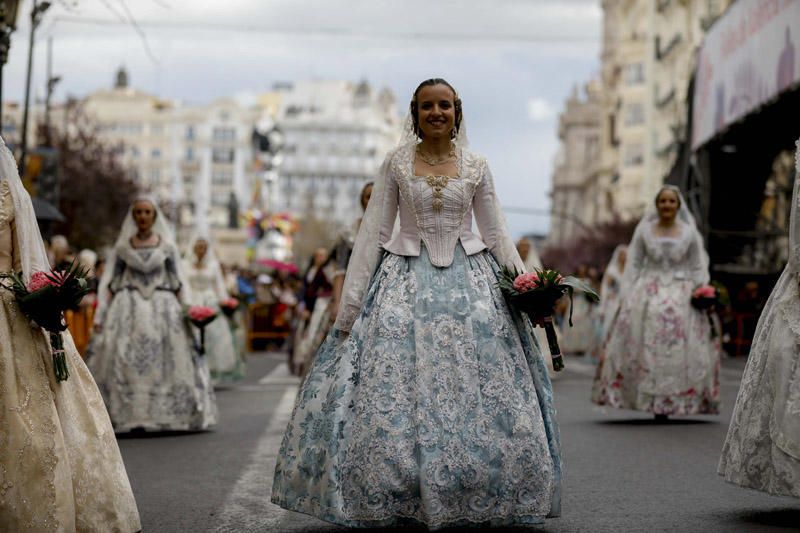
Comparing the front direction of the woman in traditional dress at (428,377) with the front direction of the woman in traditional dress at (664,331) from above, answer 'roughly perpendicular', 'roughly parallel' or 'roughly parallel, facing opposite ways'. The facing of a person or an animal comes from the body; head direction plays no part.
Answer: roughly parallel

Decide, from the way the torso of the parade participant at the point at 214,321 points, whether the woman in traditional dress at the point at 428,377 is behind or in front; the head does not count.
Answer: in front

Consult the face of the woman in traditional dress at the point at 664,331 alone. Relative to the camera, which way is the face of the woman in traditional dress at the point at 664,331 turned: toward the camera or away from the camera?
toward the camera

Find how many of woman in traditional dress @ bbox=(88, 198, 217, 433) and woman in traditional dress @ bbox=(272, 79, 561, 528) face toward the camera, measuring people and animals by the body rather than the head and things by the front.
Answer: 2

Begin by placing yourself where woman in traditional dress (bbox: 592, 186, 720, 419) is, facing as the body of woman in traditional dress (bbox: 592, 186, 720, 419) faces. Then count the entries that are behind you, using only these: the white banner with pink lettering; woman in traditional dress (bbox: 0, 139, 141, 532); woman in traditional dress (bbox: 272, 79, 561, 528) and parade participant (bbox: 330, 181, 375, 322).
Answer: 1

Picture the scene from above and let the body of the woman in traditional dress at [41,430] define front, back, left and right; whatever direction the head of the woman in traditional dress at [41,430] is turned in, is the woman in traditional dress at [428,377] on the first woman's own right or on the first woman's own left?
on the first woman's own left

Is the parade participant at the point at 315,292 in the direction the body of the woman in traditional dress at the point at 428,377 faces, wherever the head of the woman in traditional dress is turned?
no

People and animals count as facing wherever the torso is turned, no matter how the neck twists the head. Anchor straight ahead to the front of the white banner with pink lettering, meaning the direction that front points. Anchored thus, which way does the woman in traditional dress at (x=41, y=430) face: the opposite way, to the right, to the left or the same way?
to the left

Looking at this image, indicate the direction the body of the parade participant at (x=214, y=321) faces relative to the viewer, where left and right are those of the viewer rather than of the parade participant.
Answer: facing the viewer

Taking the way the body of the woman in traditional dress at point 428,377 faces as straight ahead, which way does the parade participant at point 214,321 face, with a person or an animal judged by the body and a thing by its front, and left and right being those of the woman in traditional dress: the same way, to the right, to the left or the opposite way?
the same way

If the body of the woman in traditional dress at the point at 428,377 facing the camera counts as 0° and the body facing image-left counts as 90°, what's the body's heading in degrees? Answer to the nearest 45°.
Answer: approximately 0°

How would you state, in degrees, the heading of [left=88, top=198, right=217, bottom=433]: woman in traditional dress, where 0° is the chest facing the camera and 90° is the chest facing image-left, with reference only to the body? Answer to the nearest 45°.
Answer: approximately 0°

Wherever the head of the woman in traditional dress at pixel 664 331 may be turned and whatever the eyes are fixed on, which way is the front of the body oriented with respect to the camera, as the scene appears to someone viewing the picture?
toward the camera

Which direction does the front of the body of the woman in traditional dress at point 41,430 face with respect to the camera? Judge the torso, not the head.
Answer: toward the camera

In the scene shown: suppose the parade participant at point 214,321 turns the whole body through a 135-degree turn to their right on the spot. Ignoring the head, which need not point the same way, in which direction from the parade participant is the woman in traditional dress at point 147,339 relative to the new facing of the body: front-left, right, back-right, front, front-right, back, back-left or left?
back-left
